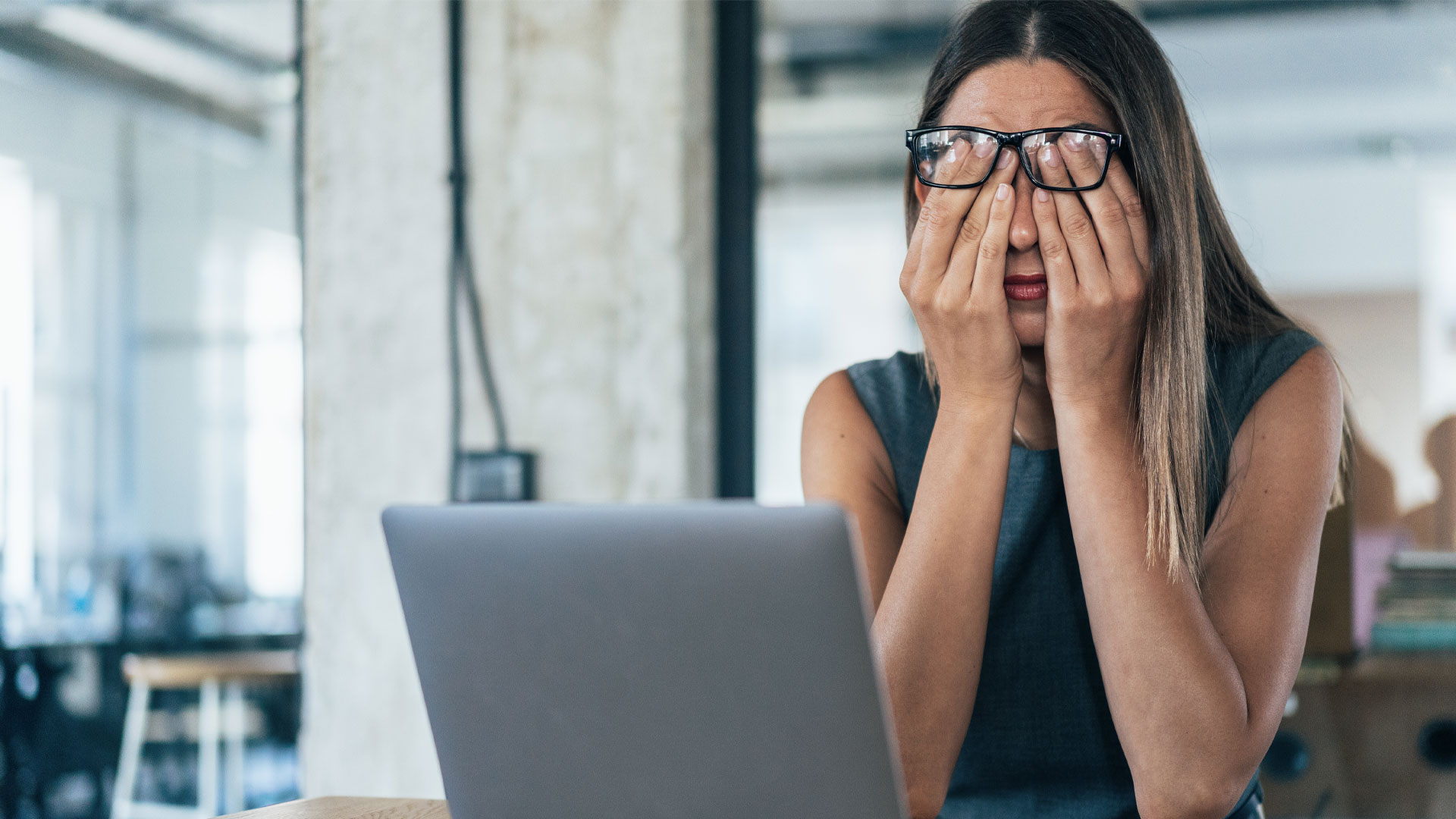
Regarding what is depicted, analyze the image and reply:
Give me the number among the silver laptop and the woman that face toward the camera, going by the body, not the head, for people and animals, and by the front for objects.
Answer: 1

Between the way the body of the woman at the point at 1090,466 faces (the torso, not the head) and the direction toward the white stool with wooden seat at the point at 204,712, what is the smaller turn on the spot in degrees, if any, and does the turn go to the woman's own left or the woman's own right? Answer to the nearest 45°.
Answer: approximately 135° to the woman's own right

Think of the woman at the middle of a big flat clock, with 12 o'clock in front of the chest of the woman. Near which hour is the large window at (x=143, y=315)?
The large window is roughly at 4 o'clock from the woman.

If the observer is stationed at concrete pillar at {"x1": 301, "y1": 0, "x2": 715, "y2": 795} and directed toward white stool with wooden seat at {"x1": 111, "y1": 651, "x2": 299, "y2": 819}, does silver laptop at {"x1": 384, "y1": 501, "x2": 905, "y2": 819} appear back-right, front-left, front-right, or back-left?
back-left

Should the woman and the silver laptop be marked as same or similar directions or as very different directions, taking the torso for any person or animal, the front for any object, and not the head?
very different directions

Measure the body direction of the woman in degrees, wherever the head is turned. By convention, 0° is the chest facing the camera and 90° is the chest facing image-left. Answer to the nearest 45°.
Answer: approximately 0°

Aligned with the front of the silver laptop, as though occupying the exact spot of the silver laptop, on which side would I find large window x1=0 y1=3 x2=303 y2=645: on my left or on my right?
on my left

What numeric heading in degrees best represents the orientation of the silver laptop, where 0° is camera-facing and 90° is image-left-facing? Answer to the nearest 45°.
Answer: approximately 225°

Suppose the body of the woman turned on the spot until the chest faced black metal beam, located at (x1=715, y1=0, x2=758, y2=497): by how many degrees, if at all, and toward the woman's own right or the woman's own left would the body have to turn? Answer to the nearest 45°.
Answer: approximately 135° to the woman's own right

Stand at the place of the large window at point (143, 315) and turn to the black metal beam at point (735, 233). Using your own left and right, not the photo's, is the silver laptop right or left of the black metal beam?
right
